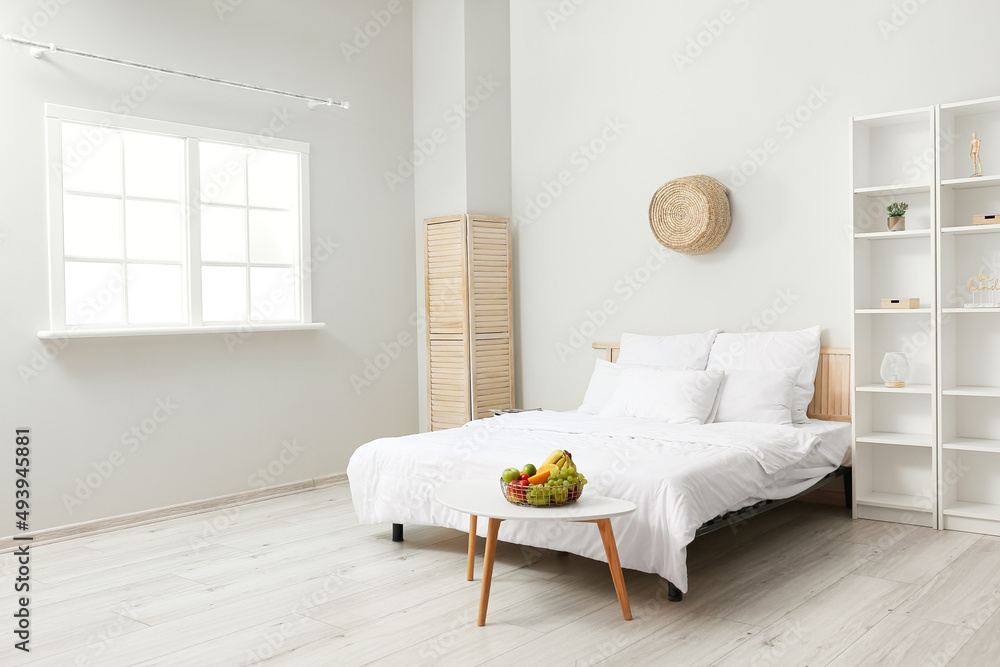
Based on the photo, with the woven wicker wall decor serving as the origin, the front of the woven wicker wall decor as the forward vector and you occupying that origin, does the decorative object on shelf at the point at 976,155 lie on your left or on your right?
on your left

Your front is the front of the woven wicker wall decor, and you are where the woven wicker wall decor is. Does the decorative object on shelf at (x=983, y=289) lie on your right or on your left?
on your left

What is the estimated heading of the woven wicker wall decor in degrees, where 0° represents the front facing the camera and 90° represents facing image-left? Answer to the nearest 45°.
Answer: approximately 45°

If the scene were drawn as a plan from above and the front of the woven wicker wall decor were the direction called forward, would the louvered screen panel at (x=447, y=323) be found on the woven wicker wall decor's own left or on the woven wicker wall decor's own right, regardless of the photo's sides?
on the woven wicker wall decor's own right

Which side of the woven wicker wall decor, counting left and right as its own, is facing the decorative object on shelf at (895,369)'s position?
left

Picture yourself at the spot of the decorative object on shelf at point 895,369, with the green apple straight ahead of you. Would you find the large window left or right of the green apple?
right

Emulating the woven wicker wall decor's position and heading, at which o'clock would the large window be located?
The large window is roughly at 1 o'clock from the woven wicker wall decor.
